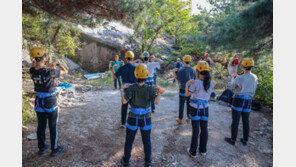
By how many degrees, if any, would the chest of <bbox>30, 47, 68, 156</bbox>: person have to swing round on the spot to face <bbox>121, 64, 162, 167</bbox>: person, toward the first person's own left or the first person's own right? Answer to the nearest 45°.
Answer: approximately 90° to the first person's own right

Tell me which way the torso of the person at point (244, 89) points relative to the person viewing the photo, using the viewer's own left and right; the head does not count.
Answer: facing away from the viewer and to the left of the viewer

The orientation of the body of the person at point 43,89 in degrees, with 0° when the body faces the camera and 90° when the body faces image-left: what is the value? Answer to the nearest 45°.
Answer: approximately 225°

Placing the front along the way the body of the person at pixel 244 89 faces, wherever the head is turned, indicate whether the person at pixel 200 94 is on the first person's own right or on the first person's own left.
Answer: on the first person's own left

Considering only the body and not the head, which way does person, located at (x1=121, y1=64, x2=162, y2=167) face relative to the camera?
away from the camera

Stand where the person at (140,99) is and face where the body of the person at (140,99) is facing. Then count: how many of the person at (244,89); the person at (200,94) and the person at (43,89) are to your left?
1

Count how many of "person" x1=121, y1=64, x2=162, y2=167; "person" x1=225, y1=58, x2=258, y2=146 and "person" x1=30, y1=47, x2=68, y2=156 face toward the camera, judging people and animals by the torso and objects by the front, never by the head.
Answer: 0

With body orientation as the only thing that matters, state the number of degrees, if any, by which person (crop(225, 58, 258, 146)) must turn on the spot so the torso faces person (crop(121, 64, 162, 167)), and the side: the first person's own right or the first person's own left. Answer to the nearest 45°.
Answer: approximately 90° to the first person's own left

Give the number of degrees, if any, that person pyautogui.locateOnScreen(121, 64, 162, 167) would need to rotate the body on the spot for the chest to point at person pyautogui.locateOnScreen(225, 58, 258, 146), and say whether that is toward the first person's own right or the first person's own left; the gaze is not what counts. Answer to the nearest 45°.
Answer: approximately 90° to the first person's own right
